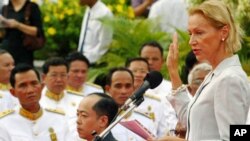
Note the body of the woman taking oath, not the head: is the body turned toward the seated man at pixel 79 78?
no

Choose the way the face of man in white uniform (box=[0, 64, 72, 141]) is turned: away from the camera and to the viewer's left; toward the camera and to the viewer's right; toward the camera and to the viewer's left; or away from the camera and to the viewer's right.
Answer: toward the camera and to the viewer's right

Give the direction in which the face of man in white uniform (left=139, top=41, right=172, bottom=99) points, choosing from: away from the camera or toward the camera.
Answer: toward the camera

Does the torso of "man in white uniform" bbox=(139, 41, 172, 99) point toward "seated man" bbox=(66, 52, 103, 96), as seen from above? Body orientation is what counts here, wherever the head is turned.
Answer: no

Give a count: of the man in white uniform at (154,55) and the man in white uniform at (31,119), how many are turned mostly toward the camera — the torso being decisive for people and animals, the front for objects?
2

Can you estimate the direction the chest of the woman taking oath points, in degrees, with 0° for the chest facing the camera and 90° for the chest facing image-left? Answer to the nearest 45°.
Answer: approximately 90°

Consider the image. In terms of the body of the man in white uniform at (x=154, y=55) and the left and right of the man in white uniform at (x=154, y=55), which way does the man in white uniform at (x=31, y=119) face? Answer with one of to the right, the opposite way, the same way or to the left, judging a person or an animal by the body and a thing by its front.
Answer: the same way

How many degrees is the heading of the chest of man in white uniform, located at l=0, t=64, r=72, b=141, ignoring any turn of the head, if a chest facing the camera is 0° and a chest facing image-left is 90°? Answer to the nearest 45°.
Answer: approximately 0°

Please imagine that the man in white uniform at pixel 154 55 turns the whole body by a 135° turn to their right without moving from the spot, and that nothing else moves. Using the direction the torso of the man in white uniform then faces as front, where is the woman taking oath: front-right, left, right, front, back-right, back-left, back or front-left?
back-left

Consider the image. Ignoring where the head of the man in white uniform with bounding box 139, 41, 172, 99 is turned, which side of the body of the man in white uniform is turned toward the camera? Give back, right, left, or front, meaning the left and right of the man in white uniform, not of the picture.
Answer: front

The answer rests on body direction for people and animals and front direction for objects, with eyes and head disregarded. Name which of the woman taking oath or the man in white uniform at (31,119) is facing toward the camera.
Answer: the man in white uniform

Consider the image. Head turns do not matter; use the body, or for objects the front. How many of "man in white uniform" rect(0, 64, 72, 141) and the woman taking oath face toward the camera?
1
